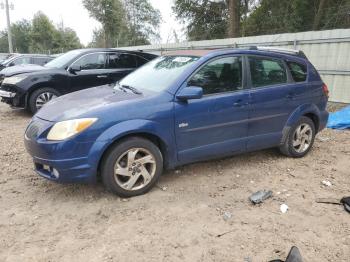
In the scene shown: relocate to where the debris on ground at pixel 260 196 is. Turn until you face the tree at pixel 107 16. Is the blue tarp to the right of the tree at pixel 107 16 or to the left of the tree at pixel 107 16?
right

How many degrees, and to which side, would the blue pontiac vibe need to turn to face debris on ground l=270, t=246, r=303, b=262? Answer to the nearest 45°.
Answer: approximately 90° to its left

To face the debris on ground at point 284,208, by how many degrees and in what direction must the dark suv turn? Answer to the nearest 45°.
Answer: approximately 90° to its left

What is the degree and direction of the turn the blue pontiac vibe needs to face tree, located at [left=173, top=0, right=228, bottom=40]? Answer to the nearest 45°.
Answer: approximately 135° to its right

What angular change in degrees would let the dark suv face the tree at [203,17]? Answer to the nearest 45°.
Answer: approximately 180°

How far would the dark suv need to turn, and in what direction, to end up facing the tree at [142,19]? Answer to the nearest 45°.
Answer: approximately 135° to its right

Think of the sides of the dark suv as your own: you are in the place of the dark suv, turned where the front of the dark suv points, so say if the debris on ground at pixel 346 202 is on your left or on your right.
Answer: on your left

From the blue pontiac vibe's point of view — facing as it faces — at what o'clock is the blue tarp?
The blue tarp is roughly at 6 o'clock from the blue pontiac vibe.

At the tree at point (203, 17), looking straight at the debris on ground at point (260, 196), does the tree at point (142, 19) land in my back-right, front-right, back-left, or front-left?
back-right

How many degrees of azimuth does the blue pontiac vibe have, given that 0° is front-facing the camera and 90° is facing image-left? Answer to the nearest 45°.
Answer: approximately 45°

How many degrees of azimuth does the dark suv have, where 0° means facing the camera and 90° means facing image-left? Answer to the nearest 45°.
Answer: approximately 45°

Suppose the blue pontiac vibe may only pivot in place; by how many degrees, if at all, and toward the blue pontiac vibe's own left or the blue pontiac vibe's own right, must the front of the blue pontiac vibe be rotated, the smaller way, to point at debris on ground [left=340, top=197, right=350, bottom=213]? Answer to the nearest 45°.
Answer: approximately 135° to the blue pontiac vibe's own left

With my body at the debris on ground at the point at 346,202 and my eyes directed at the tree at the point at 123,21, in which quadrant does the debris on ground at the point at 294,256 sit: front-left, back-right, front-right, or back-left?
back-left

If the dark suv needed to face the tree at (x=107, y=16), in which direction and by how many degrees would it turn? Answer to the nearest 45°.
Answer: approximately 135° to its right

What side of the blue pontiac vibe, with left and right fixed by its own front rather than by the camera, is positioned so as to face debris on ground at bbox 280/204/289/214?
left

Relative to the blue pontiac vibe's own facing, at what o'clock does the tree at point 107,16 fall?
The tree is roughly at 4 o'clock from the blue pontiac vibe.
